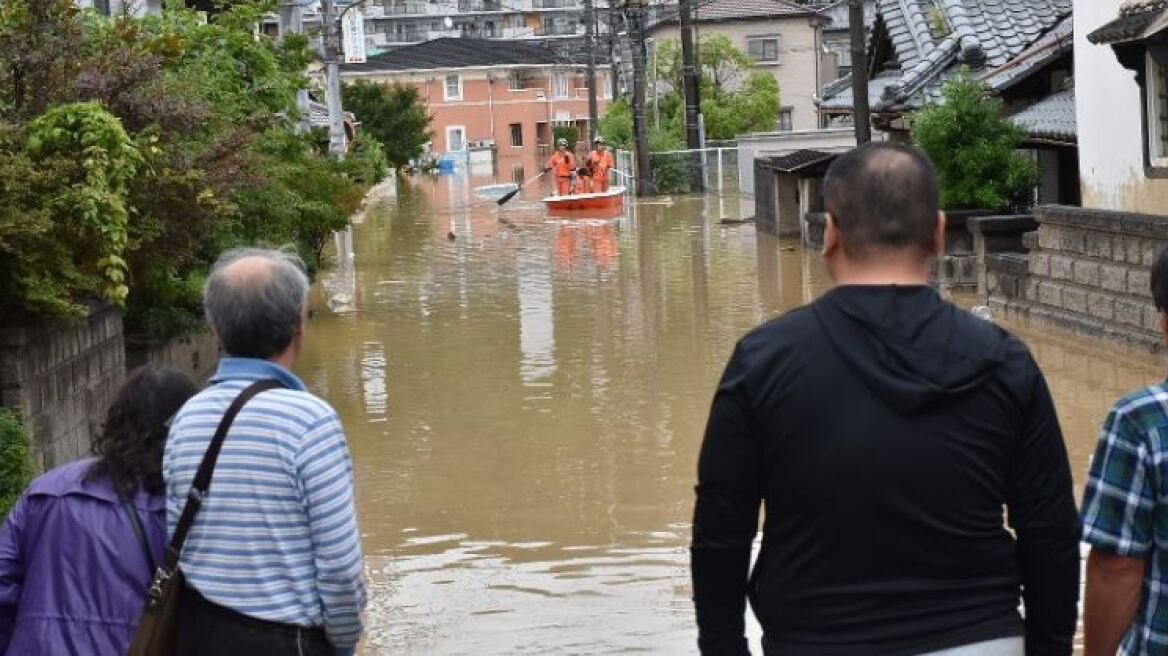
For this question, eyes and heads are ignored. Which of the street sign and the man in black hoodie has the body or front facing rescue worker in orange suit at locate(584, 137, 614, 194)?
the man in black hoodie

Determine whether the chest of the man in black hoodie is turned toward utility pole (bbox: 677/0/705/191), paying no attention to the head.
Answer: yes

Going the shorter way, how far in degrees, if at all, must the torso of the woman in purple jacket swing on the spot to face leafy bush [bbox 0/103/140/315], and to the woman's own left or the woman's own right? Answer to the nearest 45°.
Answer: approximately 45° to the woman's own left

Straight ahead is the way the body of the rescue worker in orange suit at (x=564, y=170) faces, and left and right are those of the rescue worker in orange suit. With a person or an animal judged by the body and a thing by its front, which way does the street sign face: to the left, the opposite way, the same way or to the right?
the same way

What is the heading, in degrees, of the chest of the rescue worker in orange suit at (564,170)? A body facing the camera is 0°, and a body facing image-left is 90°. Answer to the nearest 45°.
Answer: approximately 0°

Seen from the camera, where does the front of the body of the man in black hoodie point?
away from the camera

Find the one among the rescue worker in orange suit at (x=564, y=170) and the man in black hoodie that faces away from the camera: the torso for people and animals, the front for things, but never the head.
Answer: the man in black hoodie

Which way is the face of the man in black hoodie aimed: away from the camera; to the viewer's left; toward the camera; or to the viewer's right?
away from the camera

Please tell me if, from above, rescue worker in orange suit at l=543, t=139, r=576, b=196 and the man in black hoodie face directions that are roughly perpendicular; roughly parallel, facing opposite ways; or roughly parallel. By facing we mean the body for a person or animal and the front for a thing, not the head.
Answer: roughly parallel, facing opposite ways

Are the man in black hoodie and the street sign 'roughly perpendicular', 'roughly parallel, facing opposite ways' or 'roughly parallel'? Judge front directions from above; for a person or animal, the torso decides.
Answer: roughly parallel, facing opposite ways

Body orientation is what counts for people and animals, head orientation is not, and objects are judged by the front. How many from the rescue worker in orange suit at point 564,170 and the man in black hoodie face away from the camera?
1

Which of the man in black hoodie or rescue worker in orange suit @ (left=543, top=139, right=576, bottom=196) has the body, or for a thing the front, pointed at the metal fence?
the man in black hoodie

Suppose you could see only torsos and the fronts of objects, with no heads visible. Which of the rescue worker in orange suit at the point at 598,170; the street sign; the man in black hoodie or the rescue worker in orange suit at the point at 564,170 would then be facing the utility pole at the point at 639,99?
the man in black hoodie

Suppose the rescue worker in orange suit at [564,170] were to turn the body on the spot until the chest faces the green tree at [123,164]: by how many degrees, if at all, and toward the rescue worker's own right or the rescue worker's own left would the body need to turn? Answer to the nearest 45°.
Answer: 0° — they already face it

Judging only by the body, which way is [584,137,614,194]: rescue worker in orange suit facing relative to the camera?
toward the camera
